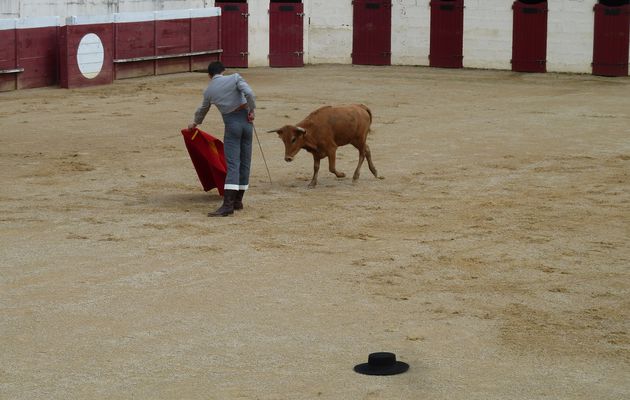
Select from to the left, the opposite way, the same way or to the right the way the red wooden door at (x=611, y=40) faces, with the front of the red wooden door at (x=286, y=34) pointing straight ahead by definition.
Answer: the same way

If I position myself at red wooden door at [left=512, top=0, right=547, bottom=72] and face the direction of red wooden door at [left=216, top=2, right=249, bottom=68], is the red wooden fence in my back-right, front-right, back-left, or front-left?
front-left

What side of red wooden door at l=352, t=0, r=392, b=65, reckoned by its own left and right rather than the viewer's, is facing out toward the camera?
front

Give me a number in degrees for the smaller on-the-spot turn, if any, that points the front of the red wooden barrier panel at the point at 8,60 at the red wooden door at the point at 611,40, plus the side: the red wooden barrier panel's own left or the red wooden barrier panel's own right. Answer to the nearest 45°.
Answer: approximately 90° to the red wooden barrier panel's own left

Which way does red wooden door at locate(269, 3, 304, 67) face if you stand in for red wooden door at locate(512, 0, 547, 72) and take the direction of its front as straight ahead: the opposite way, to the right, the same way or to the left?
the same way

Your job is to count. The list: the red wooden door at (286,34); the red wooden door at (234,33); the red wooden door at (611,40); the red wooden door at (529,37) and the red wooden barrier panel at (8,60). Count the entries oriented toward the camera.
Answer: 5

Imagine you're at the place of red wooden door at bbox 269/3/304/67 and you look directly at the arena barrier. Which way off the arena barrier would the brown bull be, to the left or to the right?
left

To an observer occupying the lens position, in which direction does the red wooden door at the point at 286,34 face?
facing the viewer

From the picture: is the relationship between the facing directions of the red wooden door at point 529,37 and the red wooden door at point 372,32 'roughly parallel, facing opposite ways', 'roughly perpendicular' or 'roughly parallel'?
roughly parallel

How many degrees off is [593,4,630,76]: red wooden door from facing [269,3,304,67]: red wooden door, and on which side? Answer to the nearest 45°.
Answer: approximately 90° to its right

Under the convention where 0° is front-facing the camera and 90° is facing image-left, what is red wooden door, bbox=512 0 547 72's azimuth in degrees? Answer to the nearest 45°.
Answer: approximately 0°

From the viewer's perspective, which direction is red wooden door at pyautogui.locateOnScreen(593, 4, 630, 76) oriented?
toward the camera

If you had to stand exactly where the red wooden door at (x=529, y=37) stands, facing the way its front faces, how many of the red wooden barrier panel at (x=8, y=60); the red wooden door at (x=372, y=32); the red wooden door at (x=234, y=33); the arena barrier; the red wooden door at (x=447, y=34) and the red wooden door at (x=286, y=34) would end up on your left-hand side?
0

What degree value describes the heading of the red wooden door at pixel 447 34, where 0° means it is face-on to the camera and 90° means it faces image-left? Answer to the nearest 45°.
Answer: approximately 0°

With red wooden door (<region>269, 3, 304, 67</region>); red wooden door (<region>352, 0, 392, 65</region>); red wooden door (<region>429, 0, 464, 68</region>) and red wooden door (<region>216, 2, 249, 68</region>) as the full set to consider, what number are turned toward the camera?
4

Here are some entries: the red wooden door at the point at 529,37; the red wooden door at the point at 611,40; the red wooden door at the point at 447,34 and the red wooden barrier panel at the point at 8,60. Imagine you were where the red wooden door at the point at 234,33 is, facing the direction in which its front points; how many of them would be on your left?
3

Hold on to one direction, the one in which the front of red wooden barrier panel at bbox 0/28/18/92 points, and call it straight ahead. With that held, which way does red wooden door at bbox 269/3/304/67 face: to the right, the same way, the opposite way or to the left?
the same way

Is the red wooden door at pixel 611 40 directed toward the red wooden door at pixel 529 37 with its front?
no

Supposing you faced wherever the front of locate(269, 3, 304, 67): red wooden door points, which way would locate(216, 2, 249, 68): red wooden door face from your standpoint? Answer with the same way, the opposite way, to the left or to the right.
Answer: the same way

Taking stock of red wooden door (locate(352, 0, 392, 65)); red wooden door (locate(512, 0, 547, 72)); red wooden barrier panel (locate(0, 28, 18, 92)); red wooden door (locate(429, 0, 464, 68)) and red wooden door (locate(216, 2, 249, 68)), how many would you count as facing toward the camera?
5

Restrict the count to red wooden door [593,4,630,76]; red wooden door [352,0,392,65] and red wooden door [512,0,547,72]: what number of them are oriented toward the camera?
3

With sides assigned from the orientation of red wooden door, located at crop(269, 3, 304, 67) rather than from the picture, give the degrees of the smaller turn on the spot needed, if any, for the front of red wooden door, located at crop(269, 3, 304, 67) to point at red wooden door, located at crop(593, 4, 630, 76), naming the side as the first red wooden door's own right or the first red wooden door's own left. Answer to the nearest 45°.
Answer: approximately 90° to the first red wooden door's own left

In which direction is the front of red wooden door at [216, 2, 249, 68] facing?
toward the camera
